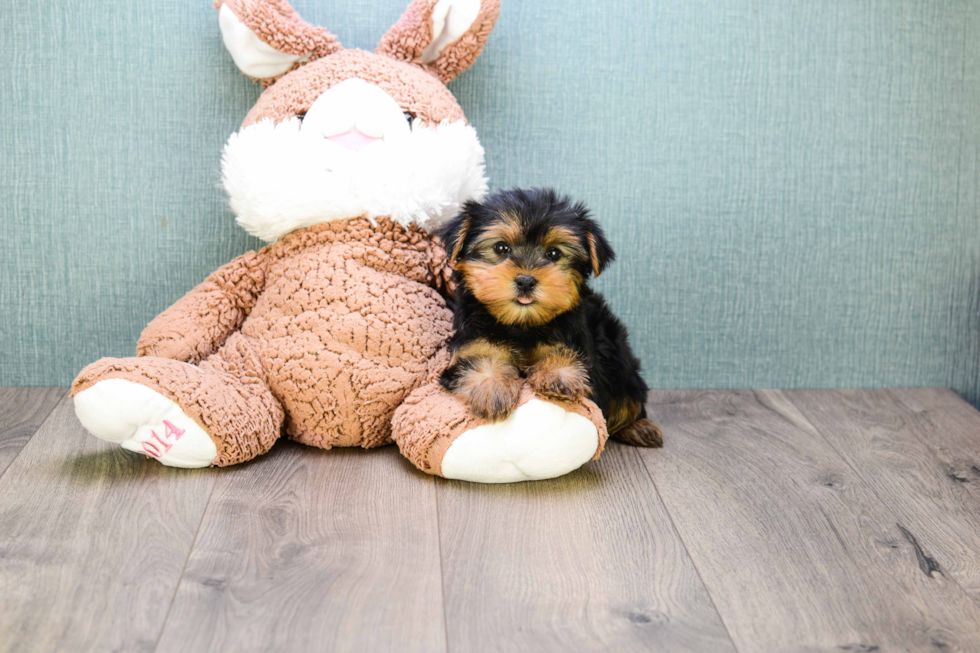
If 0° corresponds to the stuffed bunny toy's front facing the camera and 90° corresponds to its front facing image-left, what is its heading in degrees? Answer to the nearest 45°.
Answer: approximately 0°

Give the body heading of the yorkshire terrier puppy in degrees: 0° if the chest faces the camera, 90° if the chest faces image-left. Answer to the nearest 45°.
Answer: approximately 45°
